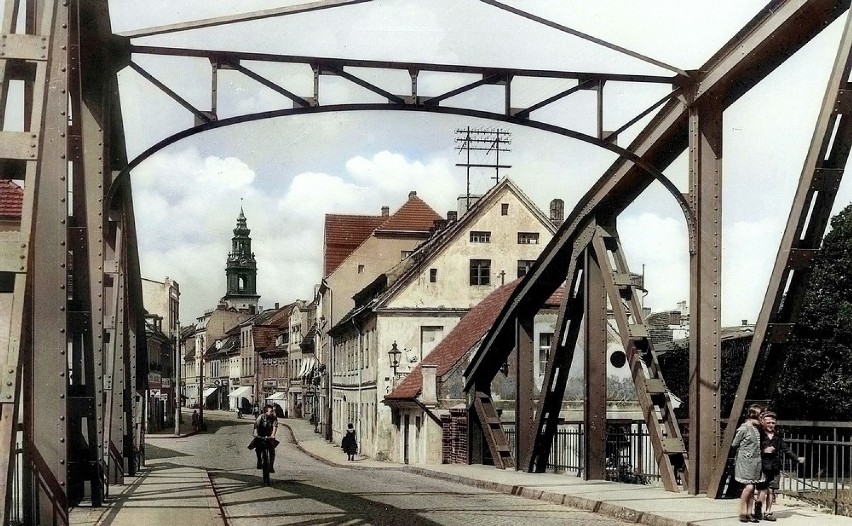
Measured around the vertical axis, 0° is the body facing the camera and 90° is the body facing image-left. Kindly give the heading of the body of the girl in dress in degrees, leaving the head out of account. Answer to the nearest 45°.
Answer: approximately 315°

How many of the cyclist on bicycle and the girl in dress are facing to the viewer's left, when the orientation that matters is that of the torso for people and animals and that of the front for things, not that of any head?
0

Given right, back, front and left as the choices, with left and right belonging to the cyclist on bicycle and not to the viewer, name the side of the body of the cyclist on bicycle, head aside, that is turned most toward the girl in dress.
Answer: front

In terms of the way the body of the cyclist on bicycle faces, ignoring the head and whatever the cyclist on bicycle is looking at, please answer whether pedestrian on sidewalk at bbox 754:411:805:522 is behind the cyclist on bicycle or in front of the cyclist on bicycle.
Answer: in front

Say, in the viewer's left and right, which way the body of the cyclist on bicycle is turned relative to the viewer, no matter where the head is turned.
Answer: facing the viewer

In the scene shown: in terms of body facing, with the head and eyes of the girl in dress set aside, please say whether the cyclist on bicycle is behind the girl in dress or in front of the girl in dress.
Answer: behind

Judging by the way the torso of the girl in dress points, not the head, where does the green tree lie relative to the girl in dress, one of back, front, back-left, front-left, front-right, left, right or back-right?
back-left
